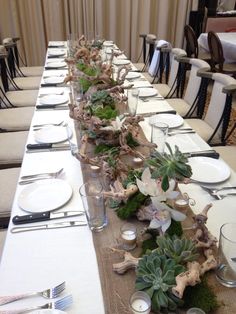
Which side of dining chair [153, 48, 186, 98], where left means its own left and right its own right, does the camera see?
left

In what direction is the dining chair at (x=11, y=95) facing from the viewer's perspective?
to the viewer's right

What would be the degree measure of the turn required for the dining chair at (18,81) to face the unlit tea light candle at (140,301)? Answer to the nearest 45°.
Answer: approximately 90° to its right

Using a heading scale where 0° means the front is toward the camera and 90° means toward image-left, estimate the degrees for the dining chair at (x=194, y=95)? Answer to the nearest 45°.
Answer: approximately 45°

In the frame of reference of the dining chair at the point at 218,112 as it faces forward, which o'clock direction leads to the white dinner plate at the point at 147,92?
The white dinner plate is roughly at 2 o'clock from the dining chair.

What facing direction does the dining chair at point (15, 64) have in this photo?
to the viewer's right

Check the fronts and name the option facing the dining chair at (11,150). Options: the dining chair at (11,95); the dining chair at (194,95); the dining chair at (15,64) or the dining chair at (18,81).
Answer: the dining chair at (194,95)

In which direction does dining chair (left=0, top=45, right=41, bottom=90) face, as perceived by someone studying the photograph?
facing to the right of the viewer

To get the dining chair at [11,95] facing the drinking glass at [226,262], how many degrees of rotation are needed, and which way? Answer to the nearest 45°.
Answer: approximately 90° to its right

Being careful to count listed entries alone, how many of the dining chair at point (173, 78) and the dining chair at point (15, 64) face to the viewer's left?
1

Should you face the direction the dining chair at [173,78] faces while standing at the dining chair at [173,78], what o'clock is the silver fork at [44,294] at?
The silver fork is roughly at 9 o'clock from the dining chair.
